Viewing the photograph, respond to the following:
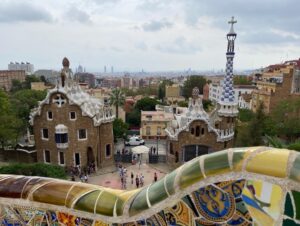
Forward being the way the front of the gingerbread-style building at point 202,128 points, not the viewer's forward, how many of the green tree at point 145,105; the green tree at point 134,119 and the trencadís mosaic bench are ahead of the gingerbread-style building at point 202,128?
1

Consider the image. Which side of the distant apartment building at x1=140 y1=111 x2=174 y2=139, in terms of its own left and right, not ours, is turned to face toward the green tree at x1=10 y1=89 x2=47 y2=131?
right

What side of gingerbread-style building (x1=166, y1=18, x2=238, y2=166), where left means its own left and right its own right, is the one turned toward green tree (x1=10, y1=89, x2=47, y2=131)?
right

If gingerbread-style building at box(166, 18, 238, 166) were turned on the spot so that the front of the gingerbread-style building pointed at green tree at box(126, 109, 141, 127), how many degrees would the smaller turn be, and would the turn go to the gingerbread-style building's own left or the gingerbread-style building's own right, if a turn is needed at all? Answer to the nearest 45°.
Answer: approximately 135° to the gingerbread-style building's own right

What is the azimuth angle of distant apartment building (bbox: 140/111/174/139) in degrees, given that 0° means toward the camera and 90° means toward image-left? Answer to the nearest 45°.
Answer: approximately 0°

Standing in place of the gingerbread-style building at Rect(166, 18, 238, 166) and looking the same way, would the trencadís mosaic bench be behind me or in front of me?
in front

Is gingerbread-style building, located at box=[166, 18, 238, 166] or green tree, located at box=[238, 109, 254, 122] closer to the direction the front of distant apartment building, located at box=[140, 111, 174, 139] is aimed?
the gingerbread-style building

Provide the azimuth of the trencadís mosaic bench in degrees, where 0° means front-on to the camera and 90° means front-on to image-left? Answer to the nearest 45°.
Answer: approximately 0°

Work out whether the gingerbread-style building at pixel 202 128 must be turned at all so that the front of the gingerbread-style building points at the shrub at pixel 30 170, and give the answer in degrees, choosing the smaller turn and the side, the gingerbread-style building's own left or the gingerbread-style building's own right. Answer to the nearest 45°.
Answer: approximately 45° to the gingerbread-style building's own right
